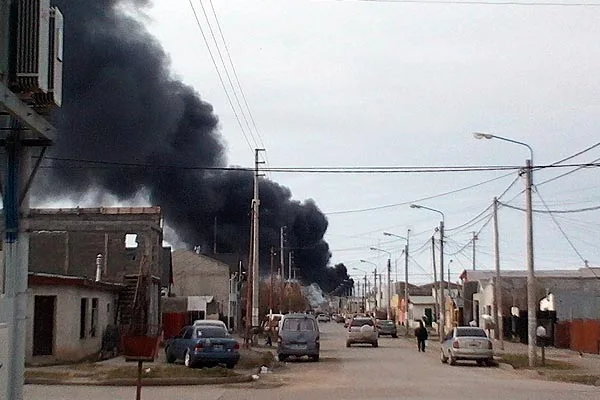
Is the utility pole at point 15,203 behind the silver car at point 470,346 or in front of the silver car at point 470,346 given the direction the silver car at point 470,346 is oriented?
behind

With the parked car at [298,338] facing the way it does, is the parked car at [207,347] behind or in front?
behind

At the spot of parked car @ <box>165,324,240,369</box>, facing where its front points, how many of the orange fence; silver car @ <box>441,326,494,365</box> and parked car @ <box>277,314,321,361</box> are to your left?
0

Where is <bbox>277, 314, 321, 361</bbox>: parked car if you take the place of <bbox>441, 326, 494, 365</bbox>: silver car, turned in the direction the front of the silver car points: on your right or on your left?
on your left

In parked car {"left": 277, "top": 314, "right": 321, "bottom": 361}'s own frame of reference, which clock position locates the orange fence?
The orange fence is roughly at 2 o'clock from the parked car.

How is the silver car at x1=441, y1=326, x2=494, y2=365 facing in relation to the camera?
away from the camera

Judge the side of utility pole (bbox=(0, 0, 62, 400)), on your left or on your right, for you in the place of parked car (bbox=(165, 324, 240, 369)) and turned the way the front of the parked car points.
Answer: on your left

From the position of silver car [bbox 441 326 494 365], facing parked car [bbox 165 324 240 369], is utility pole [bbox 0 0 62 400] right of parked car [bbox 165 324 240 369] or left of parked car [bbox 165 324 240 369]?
left

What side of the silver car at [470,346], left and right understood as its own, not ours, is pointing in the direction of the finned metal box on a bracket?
back

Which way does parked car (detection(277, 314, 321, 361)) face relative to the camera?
away from the camera

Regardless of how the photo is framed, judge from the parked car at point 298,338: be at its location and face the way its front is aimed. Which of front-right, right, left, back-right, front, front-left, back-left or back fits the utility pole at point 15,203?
back
